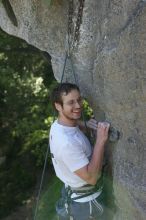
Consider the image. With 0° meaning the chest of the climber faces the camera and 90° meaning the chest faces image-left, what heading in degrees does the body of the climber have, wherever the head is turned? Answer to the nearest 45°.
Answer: approximately 270°
